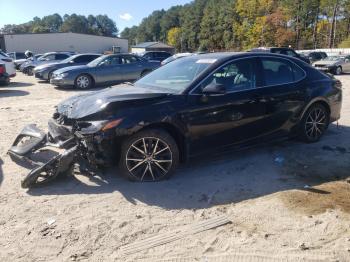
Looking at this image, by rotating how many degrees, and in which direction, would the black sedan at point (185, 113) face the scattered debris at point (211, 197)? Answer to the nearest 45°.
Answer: approximately 45° to its left

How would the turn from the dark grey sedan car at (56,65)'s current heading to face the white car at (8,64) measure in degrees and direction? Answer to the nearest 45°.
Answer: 0° — it already faces it

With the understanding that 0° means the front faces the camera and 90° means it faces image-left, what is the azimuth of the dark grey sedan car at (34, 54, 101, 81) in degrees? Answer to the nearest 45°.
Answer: approximately 45°

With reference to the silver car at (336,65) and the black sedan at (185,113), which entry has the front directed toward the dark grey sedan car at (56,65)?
the silver car

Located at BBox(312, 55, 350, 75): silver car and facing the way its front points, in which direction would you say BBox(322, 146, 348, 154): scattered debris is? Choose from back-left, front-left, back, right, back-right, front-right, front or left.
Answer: front-left

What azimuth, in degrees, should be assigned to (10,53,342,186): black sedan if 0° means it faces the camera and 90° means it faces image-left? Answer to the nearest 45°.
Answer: approximately 45°

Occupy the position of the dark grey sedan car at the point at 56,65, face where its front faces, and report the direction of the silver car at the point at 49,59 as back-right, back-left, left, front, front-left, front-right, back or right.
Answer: back-right

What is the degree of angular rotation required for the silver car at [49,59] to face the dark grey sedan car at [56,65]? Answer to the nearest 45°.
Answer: approximately 45° to its left

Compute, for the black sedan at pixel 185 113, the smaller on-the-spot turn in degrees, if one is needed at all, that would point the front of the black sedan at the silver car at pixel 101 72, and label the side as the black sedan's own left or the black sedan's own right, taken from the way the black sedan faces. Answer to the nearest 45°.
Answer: approximately 135° to the black sedan's own right
